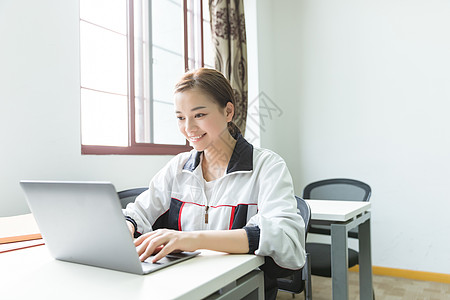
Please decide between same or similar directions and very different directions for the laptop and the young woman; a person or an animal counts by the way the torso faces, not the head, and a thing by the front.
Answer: very different directions

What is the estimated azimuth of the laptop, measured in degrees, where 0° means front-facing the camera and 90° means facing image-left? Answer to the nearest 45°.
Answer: approximately 225°

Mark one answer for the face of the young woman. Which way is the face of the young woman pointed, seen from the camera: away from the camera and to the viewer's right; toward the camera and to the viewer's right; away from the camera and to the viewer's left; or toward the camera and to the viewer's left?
toward the camera and to the viewer's left

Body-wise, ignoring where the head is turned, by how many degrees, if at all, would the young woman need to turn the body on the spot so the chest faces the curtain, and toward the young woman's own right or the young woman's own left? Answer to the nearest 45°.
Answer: approximately 135° to the young woman's own right

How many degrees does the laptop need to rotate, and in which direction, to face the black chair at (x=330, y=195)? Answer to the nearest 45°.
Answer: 0° — it already faces it

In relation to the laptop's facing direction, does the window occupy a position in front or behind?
in front

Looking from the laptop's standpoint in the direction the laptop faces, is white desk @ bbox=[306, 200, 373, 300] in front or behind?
in front

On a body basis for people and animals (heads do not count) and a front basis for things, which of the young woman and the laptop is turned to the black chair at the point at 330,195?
the laptop
